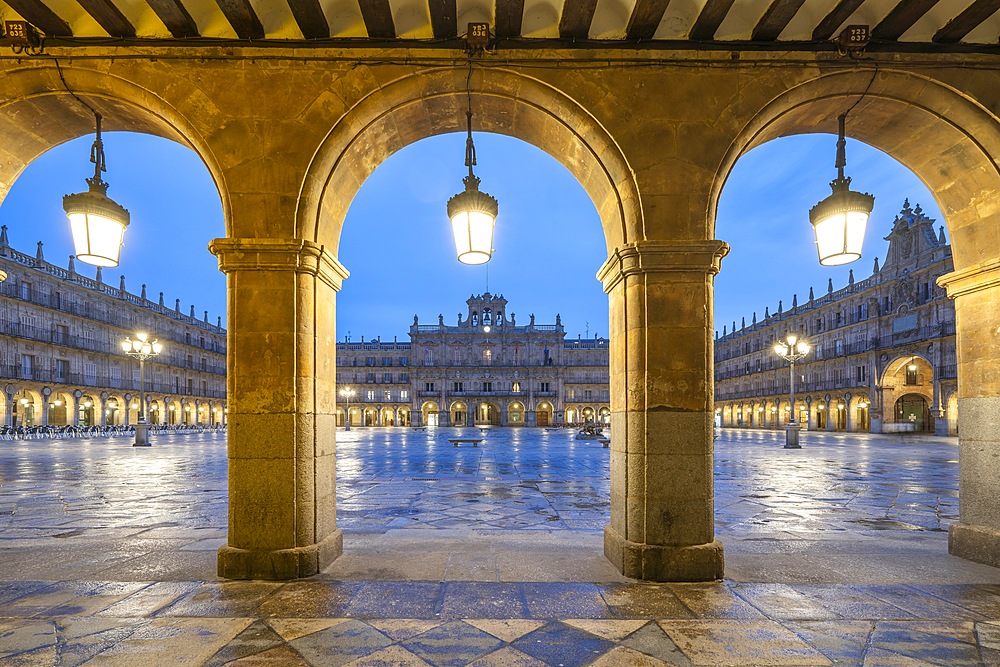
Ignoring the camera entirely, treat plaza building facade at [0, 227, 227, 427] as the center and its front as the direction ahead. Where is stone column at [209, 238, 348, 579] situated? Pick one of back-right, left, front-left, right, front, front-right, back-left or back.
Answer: front-right

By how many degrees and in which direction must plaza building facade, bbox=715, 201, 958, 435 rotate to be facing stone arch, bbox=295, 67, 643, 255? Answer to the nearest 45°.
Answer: approximately 45° to its left

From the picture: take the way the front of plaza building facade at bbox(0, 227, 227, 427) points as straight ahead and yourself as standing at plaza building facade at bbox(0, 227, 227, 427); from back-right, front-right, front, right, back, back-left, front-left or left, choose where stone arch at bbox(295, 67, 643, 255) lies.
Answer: front-right

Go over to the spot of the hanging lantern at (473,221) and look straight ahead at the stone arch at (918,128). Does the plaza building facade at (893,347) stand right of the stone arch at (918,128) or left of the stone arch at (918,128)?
left

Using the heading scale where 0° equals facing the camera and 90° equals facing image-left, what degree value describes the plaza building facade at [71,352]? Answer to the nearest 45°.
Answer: approximately 315°

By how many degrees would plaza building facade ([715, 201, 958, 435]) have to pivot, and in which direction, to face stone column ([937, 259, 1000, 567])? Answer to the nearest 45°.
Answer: approximately 45° to its left

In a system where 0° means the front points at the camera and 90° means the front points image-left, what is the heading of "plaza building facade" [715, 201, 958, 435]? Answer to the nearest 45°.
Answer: approximately 45°

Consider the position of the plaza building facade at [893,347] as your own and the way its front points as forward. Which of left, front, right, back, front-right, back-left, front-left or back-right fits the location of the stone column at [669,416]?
front-left
